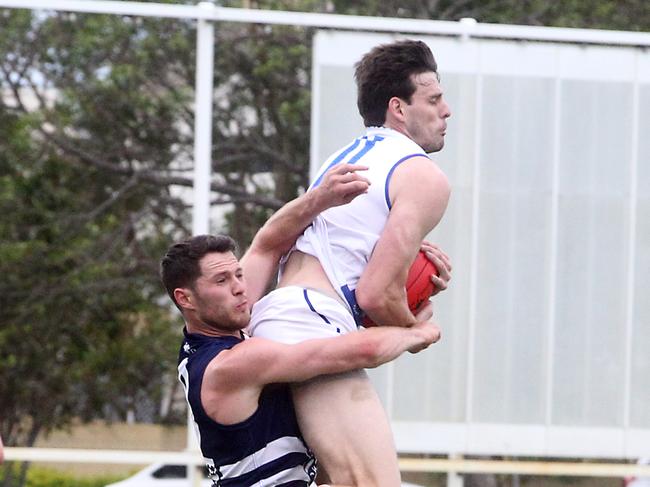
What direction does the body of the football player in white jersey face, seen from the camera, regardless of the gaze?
to the viewer's right

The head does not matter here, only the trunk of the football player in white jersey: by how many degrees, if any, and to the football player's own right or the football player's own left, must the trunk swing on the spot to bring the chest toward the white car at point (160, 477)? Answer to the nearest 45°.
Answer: approximately 90° to the football player's own left

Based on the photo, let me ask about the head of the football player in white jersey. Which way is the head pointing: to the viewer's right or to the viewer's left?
to the viewer's right
